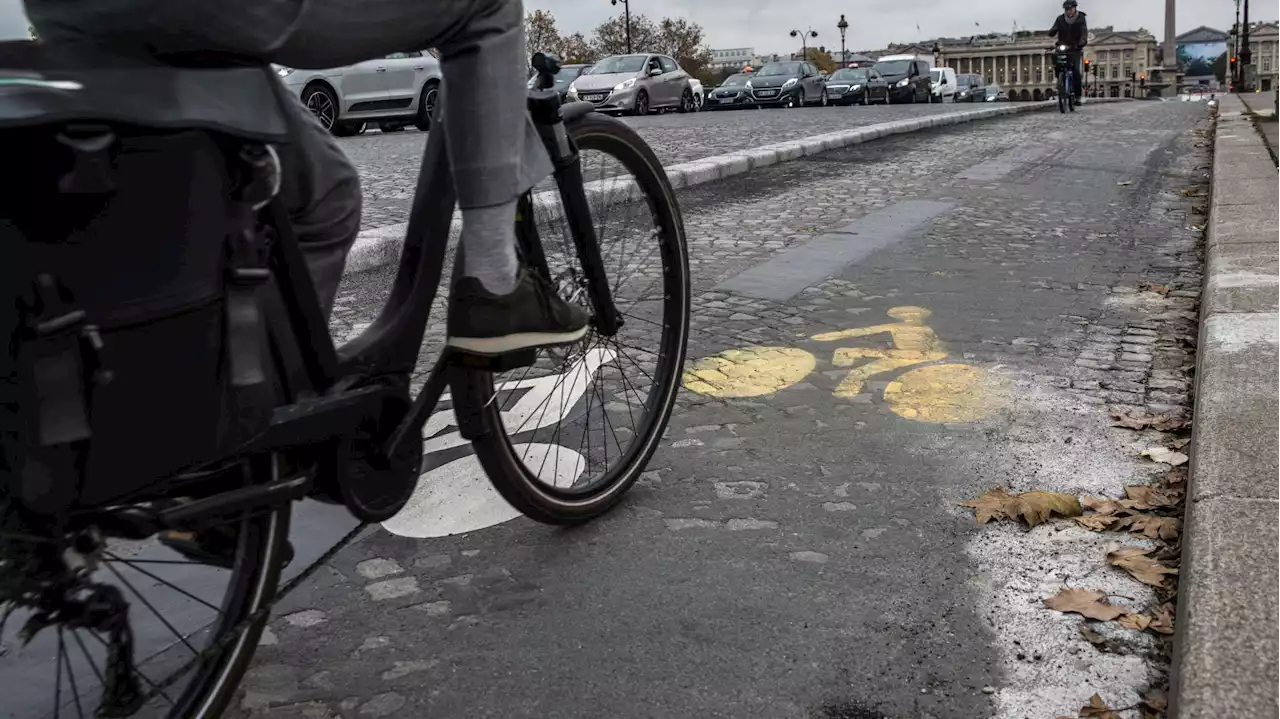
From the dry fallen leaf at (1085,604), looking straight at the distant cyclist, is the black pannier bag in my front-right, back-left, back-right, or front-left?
back-left

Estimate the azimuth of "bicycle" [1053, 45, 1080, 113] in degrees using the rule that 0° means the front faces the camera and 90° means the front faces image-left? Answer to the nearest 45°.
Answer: approximately 0°

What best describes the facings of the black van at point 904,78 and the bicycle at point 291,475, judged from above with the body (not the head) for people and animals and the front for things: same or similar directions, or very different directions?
very different directions

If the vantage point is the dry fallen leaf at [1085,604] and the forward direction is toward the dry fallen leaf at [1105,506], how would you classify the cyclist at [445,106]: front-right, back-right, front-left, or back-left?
back-left

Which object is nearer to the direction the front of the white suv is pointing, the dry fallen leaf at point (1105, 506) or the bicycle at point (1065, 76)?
the dry fallen leaf
